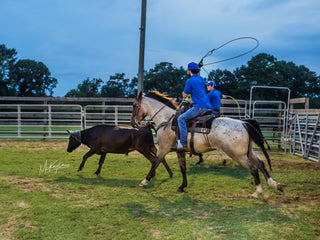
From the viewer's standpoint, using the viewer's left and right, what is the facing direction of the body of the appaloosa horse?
facing to the left of the viewer

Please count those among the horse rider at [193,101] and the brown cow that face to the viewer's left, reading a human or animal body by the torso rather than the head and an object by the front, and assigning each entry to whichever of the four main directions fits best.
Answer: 2

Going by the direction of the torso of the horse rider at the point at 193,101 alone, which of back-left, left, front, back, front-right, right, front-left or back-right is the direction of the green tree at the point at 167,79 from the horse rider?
right

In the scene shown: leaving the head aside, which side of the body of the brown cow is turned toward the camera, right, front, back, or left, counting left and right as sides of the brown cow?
left

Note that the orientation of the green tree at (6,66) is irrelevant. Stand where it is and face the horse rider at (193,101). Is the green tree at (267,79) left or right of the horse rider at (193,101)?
left

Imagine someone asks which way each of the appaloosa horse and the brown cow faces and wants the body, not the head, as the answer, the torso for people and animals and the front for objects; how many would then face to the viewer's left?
2

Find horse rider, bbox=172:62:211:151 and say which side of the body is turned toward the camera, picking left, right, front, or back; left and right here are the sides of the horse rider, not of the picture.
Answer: left

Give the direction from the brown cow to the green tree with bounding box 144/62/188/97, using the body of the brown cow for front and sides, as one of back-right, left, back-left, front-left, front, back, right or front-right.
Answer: right

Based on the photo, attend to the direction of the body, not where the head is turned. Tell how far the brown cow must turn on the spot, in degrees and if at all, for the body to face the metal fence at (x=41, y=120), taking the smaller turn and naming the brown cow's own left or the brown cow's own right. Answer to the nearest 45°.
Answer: approximately 45° to the brown cow's own right

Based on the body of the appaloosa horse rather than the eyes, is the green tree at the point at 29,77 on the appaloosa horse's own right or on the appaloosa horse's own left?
on the appaloosa horse's own right

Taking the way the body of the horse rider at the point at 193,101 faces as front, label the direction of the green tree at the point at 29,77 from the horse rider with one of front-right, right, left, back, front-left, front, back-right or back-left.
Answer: front-right

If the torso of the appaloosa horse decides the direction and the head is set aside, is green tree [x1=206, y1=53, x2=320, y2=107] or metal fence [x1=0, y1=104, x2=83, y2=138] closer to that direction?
the metal fence

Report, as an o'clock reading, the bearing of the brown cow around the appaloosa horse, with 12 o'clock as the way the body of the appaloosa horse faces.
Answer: The brown cow is roughly at 1 o'clock from the appaloosa horse.
